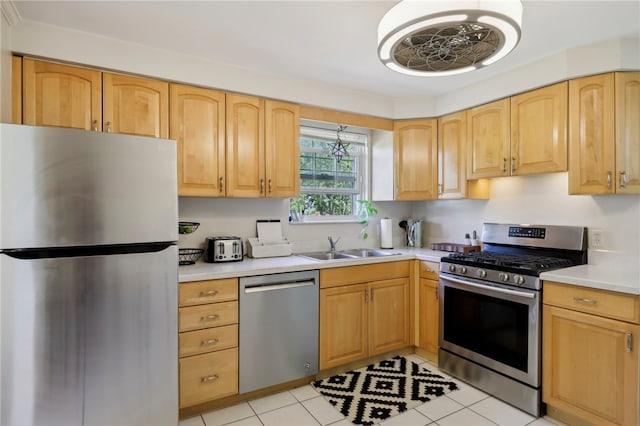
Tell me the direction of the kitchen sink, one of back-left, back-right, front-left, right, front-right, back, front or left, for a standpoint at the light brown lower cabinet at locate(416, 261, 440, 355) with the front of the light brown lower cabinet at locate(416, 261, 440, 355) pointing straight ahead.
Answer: front-right

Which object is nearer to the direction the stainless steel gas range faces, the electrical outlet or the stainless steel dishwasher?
the stainless steel dishwasher

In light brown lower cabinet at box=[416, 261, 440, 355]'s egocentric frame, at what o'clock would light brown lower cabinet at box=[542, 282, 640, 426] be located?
light brown lower cabinet at box=[542, 282, 640, 426] is roughly at 9 o'clock from light brown lower cabinet at box=[416, 261, 440, 355].

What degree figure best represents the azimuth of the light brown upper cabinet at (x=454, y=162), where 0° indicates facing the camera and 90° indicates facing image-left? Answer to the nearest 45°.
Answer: approximately 45°

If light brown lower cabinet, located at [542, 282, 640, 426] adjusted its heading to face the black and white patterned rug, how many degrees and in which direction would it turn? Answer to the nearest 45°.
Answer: approximately 45° to its right

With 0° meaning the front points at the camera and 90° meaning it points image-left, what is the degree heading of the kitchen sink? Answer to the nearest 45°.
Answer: approximately 315°

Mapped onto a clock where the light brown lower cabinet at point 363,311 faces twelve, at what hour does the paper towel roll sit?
The paper towel roll is roughly at 8 o'clock from the light brown lower cabinet.

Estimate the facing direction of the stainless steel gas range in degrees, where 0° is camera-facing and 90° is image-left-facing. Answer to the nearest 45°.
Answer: approximately 45°

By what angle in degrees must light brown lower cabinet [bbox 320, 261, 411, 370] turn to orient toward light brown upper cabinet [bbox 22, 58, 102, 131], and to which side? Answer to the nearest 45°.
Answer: approximately 90° to its right
